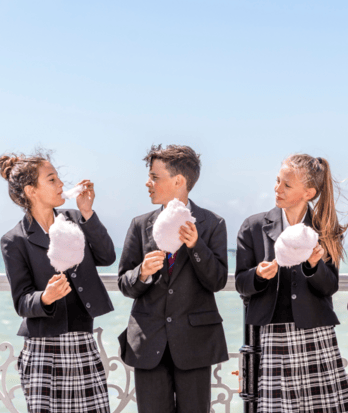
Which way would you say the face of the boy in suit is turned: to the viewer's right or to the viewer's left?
to the viewer's left

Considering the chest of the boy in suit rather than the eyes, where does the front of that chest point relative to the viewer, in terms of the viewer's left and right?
facing the viewer

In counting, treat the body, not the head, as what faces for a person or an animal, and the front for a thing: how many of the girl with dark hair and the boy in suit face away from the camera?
0

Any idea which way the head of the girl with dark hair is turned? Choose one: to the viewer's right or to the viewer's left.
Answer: to the viewer's right
